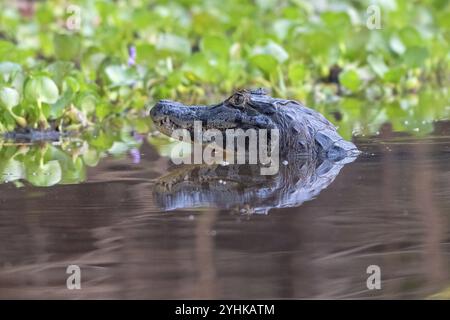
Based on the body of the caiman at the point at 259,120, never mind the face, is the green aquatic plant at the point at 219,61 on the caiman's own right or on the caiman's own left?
on the caiman's own right

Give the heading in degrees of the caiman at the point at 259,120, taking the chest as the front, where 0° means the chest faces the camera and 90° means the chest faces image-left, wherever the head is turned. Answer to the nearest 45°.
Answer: approximately 90°
